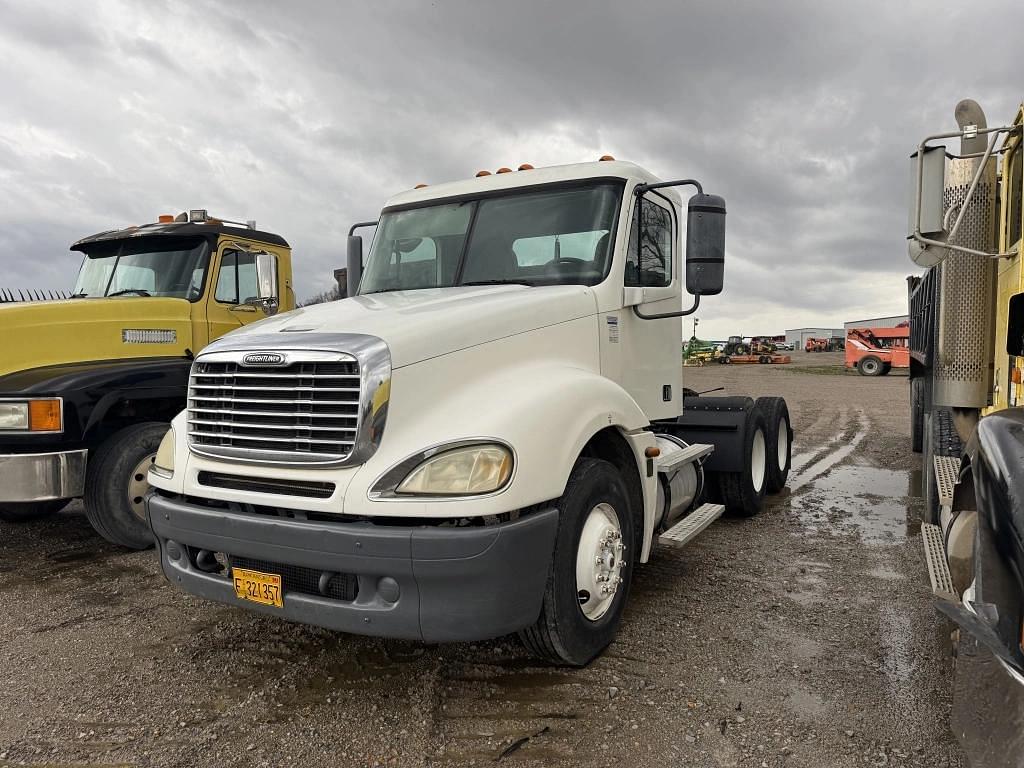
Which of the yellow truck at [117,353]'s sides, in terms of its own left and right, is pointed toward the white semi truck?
left

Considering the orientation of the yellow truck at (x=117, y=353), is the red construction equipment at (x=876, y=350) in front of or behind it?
behind

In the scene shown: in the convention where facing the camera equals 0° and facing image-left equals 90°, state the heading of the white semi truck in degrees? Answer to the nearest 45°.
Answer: approximately 45°

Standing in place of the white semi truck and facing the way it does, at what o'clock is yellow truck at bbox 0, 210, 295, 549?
The yellow truck is roughly at 3 o'clock from the white semi truck.

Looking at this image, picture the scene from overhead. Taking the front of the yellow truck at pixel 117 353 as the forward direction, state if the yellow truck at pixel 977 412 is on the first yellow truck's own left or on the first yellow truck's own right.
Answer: on the first yellow truck's own left

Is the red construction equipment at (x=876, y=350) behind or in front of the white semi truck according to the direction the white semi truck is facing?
behind

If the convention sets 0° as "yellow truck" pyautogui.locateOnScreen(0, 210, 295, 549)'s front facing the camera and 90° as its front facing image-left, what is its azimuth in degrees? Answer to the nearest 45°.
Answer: approximately 45°
